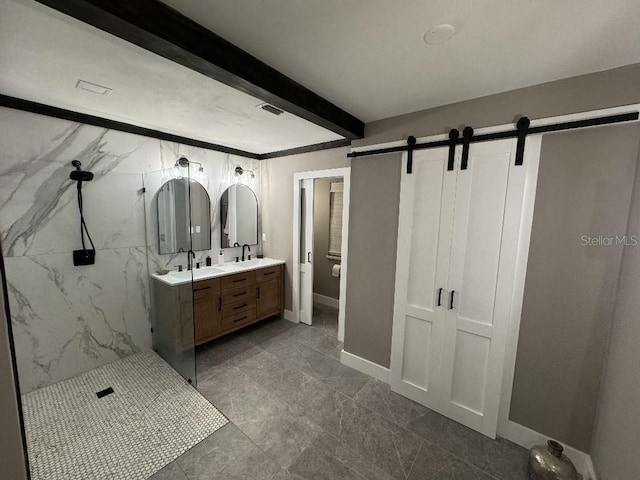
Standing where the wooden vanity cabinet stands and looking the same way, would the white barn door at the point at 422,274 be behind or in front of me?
in front

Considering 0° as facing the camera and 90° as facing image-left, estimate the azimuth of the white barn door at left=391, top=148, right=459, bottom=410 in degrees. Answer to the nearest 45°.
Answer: approximately 45°

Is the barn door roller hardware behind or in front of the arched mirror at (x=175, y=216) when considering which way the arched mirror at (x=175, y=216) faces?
in front

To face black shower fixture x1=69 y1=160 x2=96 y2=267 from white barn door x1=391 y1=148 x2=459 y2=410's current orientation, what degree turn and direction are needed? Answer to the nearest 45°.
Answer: approximately 45° to its right

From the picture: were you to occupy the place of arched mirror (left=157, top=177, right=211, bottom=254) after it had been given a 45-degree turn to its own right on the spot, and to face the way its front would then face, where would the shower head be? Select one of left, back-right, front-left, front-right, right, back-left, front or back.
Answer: right

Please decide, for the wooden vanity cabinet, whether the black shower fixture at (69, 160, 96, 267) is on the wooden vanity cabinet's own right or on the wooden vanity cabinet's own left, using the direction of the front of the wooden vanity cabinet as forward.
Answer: on the wooden vanity cabinet's own right

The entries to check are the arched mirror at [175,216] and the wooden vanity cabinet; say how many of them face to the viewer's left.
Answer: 0

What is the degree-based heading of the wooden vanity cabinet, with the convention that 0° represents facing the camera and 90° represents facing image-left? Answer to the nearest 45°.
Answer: approximately 315°

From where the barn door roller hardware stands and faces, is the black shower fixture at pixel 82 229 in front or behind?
in front

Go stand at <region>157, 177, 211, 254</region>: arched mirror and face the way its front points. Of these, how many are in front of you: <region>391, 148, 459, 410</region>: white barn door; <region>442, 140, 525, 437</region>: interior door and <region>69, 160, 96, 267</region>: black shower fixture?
2
